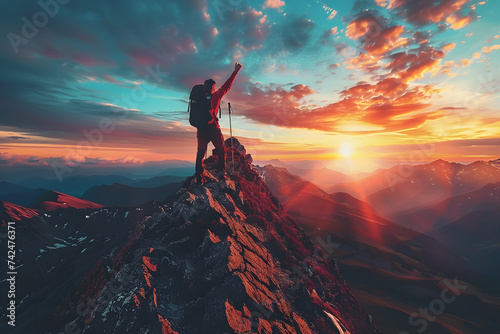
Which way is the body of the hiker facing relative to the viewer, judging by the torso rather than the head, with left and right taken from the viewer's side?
facing away from the viewer and to the right of the viewer
